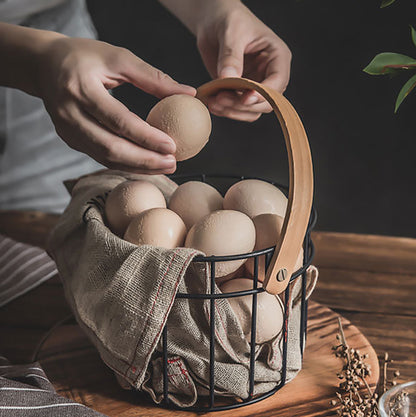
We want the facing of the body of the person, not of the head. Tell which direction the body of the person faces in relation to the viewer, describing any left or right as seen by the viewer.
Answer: facing the viewer and to the right of the viewer
